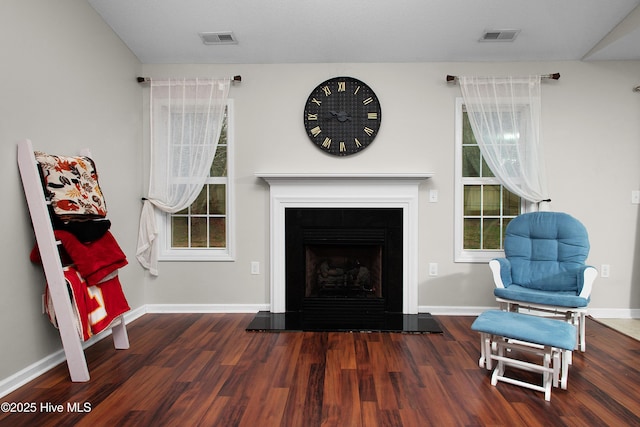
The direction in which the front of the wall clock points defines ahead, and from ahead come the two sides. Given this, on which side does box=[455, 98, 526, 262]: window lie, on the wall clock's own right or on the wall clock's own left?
on the wall clock's own left

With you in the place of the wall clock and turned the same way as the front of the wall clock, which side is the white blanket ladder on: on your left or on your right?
on your right

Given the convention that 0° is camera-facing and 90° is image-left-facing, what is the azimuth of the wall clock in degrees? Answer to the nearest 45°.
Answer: approximately 0°

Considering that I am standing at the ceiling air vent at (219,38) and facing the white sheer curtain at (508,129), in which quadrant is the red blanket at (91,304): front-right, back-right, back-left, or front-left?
back-right

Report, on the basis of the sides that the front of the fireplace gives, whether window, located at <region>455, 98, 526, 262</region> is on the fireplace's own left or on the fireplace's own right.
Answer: on the fireplace's own left

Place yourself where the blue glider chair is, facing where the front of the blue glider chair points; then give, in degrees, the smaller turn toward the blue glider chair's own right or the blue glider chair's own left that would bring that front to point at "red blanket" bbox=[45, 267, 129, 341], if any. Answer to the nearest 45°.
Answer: approximately 45° to the blue glider chair's own right

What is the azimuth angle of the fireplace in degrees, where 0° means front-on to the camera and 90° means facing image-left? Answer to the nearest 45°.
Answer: approximately 0°
